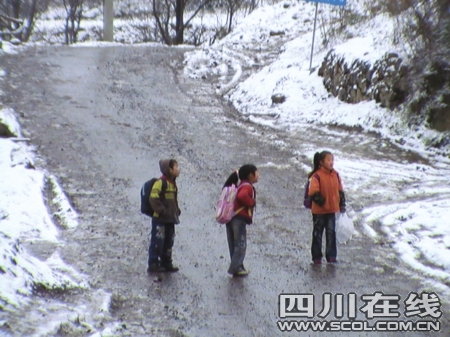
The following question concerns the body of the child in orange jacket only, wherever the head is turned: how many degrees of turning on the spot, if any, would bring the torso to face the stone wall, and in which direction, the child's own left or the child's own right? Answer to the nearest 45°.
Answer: approximately 135° to the child's own left

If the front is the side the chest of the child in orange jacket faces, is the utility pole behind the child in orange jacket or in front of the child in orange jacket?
behind

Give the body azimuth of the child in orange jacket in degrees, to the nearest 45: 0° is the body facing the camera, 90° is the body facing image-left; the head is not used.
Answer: approximately 315°
